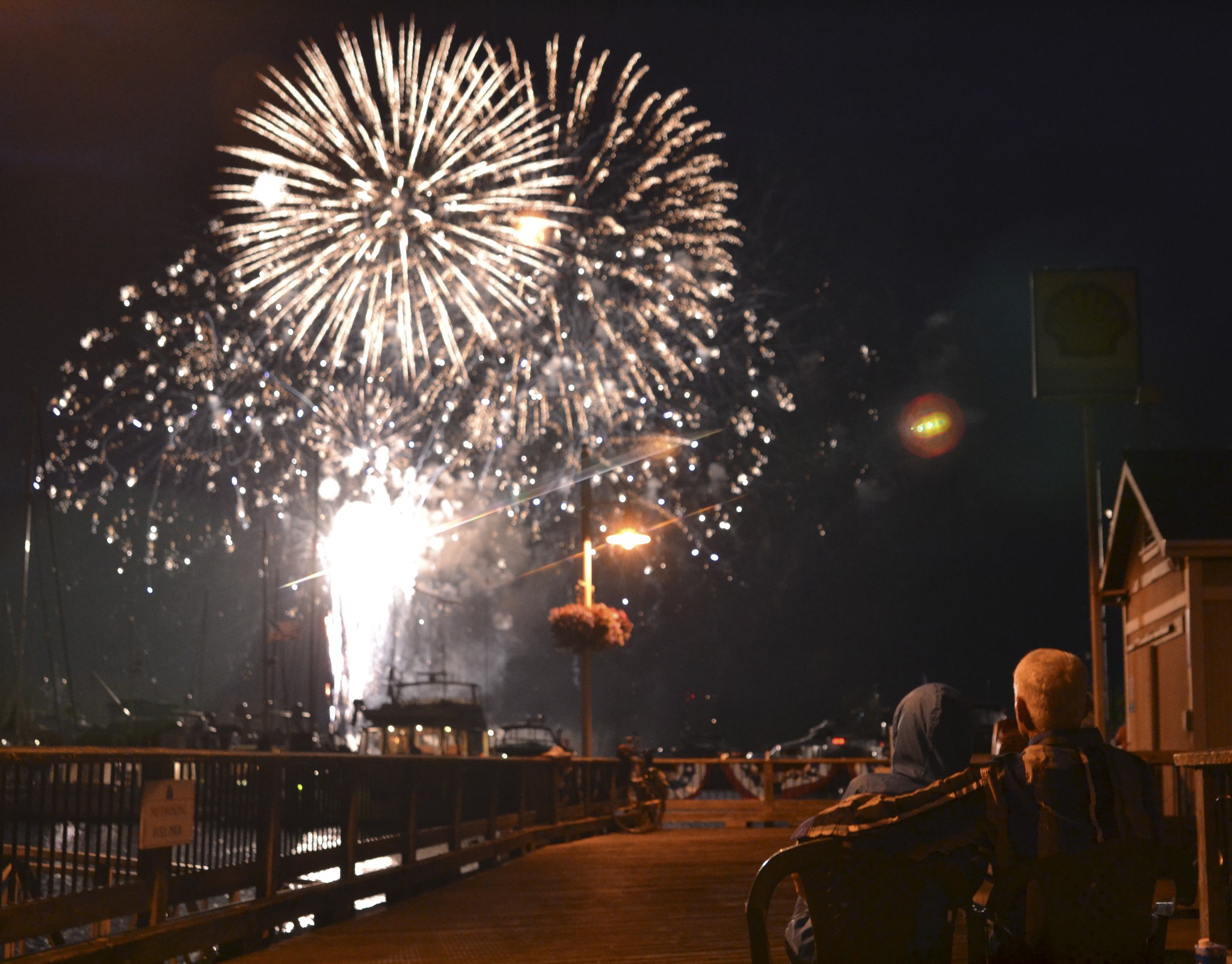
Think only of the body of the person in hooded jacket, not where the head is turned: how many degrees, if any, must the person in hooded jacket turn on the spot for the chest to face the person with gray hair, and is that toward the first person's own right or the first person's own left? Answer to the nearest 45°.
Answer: approximately 135° to the first person's own right

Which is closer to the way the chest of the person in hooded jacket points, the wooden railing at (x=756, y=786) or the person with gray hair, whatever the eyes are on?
the wooden railing

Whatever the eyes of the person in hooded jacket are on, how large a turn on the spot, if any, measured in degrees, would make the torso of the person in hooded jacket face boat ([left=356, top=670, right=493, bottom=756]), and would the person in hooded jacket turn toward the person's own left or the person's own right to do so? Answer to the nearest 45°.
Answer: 0° — they already face it

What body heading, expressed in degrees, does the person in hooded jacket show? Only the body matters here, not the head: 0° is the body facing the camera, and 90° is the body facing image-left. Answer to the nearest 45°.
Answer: approximately 180°

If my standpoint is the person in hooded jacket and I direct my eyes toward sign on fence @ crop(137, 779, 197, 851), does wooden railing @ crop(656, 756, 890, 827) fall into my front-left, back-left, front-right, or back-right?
front-right

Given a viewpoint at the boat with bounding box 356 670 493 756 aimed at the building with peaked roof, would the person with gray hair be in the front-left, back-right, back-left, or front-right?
front-right

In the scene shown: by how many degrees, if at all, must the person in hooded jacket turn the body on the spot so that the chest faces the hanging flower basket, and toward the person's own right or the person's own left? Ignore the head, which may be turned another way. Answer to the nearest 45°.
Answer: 0° — they already face it

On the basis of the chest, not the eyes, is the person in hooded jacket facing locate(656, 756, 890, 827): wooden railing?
yes

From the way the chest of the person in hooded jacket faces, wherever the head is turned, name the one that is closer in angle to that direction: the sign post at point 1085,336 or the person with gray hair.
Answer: the sign post
